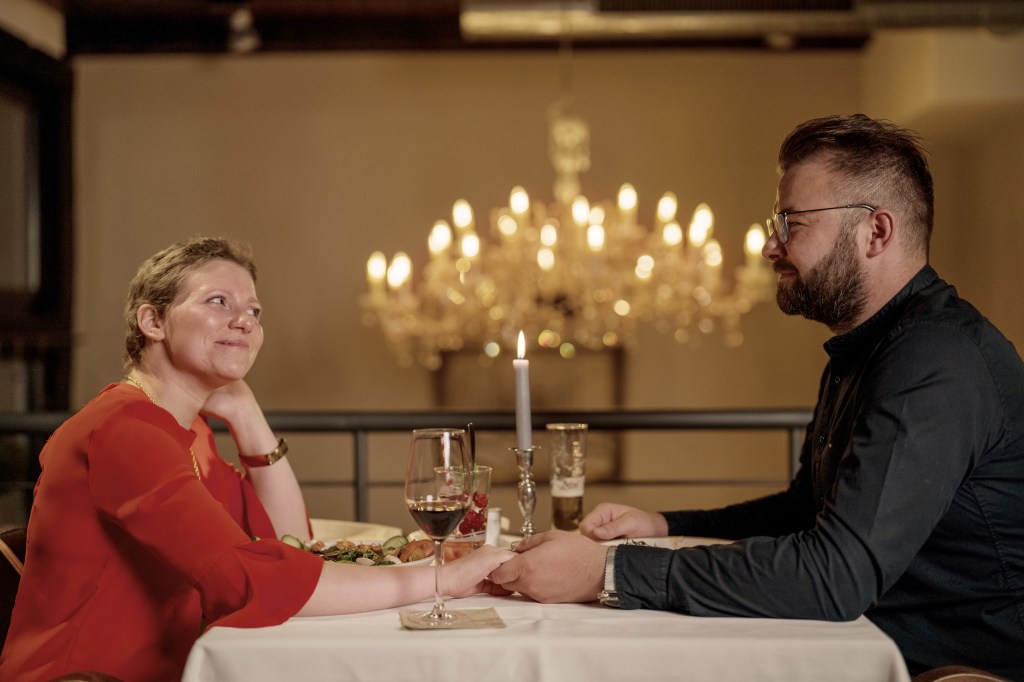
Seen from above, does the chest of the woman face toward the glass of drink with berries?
yes

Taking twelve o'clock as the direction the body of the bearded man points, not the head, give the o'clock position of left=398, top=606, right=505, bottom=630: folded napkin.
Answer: The folded napkin is roughly at 11 o'clock from the bearded man.

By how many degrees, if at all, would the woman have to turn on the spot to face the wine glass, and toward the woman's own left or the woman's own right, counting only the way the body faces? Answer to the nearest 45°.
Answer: approximately 45° to the woman's own right

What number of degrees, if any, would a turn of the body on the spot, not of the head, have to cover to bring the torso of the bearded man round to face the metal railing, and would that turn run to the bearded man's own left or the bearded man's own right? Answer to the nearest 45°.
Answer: approximately 45° to the bearded man's own right

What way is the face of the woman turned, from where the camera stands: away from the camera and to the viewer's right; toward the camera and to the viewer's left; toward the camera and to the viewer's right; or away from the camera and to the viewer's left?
toward the camera and to the viewer's right

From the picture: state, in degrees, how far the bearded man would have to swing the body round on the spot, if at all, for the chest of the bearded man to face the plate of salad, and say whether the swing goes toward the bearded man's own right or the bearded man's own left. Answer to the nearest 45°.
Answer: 0° — they already face it

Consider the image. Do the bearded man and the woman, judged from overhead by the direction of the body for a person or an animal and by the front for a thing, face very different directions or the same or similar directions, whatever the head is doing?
very different directions

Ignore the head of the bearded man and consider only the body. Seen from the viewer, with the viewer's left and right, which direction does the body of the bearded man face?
facing to the left of the viewer

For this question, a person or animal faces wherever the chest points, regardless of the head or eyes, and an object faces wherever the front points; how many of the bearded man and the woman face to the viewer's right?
1

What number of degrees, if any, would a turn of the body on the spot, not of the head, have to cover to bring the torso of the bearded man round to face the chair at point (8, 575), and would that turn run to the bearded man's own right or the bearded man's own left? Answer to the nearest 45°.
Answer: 0° — they already face it

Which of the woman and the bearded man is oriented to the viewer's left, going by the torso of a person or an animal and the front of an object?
the bearded man

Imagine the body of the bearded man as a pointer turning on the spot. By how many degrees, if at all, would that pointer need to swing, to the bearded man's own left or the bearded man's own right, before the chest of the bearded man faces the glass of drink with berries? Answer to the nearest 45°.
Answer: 0° — they already face it

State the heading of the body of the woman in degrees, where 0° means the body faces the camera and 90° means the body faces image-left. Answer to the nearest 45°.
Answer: approximately 270°

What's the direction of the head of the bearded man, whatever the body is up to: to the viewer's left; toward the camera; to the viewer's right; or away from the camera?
to the viewer's left
